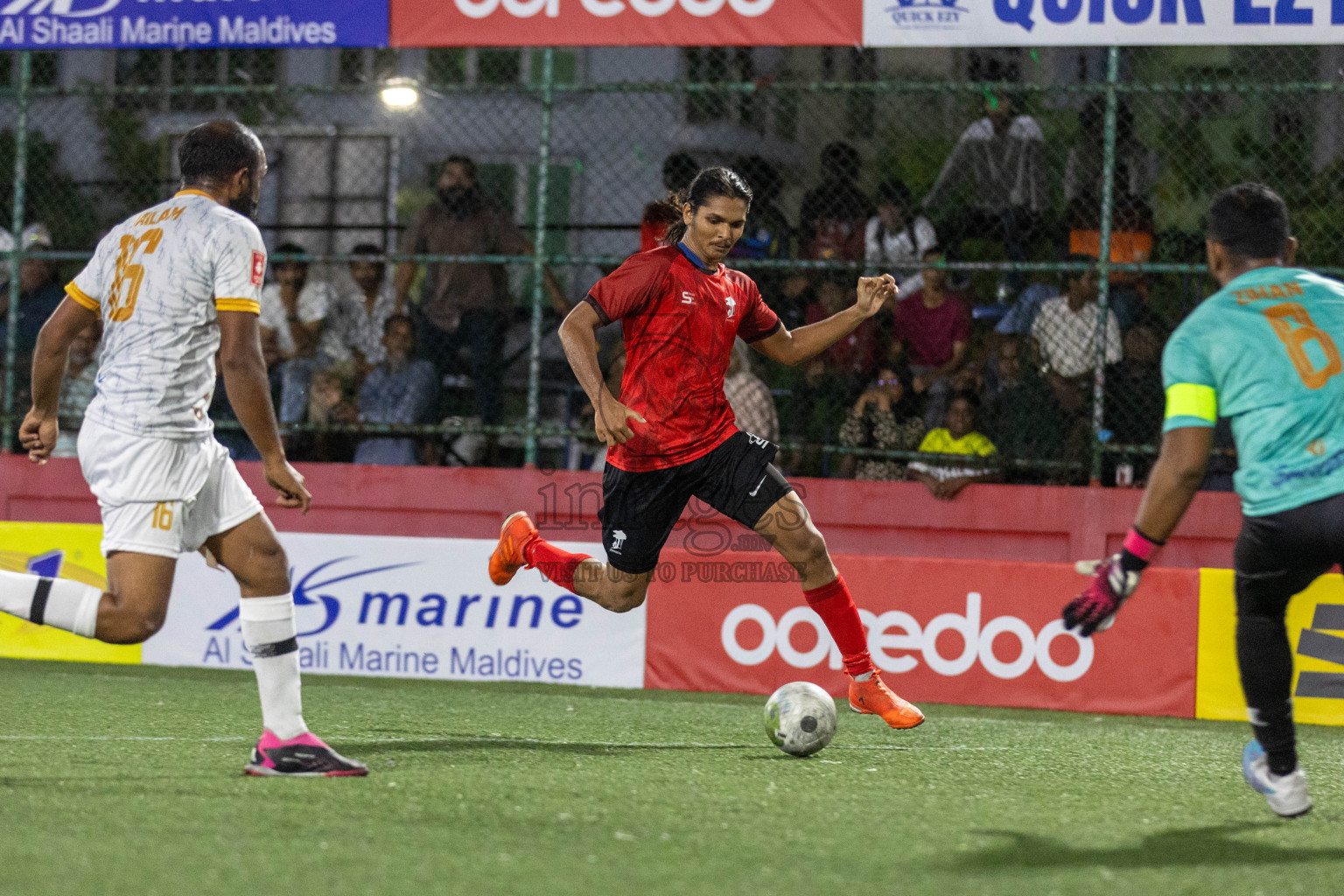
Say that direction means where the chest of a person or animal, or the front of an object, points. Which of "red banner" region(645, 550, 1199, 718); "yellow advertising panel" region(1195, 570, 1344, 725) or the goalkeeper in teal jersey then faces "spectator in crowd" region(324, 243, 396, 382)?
the goalkeeper in teal jersey

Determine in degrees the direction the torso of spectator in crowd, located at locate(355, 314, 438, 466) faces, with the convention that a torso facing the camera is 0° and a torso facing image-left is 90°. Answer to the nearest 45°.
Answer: approximately 0°

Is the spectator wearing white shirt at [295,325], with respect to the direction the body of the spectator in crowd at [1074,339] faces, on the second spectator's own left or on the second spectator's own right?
on the second spectator's own right

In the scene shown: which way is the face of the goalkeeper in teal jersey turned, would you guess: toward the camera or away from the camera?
away from the camera

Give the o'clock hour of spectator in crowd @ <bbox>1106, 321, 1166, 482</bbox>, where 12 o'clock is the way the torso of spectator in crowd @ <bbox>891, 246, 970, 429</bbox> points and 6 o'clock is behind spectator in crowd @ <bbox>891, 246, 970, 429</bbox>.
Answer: spectator in crowd @ <bbox>1106, 321, 1166, 482</bbox> is roughly at 10 o'clock from spectator in crowd @ <bbox>891, 246, 970, 429</bbox>.

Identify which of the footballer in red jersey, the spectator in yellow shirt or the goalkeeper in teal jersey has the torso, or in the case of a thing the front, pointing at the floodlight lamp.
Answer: the goalkeeper in teal jersey

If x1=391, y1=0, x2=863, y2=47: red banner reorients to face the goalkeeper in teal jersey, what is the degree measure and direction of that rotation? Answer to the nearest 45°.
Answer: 0° — it already faces them
